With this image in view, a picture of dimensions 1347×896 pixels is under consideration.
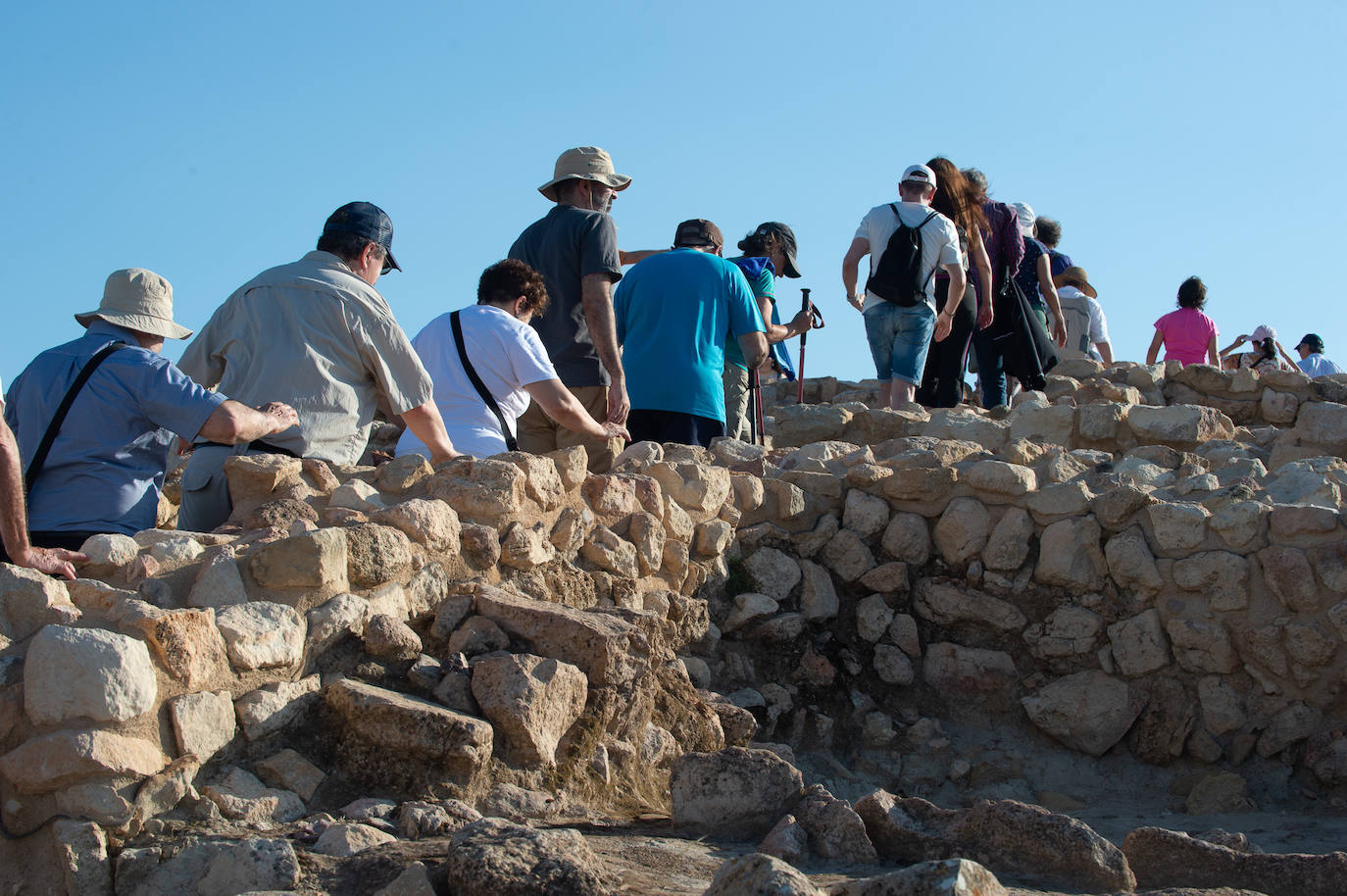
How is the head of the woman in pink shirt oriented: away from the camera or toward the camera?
away from the camera

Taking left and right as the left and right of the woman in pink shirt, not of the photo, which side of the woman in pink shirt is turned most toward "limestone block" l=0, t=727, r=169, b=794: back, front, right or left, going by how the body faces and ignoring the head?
back

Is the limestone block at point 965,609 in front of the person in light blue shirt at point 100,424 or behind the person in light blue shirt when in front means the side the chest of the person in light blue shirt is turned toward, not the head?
in front

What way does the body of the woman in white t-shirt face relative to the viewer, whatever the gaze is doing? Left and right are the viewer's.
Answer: facing away from the viewer and to the right of the viewer

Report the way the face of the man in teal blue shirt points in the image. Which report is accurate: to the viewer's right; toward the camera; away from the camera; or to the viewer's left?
away from the camera

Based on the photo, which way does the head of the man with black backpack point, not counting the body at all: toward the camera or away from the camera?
away from the camera

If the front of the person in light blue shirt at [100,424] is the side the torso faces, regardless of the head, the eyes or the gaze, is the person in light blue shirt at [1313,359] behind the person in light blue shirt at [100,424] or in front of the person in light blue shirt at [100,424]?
in front

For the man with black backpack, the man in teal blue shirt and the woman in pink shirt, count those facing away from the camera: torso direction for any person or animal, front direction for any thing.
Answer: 3

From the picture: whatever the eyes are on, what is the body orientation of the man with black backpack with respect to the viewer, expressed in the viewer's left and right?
facing away from the viewer

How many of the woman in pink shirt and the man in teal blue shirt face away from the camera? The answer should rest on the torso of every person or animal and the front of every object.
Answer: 2

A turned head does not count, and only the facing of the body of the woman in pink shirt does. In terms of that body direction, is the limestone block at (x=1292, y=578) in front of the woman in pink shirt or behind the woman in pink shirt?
behind

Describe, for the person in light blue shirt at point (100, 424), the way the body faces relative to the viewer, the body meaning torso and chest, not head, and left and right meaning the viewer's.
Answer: facing away from the viewer and to the right of the viewer

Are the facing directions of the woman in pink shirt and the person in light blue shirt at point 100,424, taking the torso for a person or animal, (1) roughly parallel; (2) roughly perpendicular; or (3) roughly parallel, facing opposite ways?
roughly parallel

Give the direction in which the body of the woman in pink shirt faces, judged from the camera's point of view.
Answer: away from the camera

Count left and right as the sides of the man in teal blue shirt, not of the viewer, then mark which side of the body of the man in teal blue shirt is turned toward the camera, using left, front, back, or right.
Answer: back

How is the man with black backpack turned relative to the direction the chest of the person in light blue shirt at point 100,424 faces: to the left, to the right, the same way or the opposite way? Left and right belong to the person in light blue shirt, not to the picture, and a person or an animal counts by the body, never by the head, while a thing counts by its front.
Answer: the same way

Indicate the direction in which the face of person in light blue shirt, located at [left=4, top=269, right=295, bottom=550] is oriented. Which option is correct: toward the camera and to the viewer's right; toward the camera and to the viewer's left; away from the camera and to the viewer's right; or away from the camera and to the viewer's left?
away from the camera and to the viewer's right

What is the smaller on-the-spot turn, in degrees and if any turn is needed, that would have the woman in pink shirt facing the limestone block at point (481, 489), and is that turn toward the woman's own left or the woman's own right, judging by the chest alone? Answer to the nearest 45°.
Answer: approximately 180°

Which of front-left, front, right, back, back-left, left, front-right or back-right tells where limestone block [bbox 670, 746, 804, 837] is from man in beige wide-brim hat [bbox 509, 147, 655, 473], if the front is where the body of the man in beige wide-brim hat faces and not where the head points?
back-right
